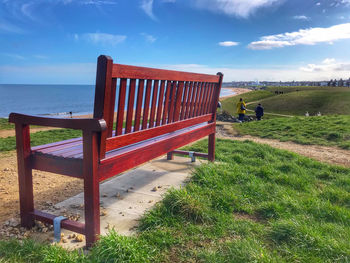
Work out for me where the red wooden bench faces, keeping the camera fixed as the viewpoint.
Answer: facing away from the viewer and to the left of the viewer
